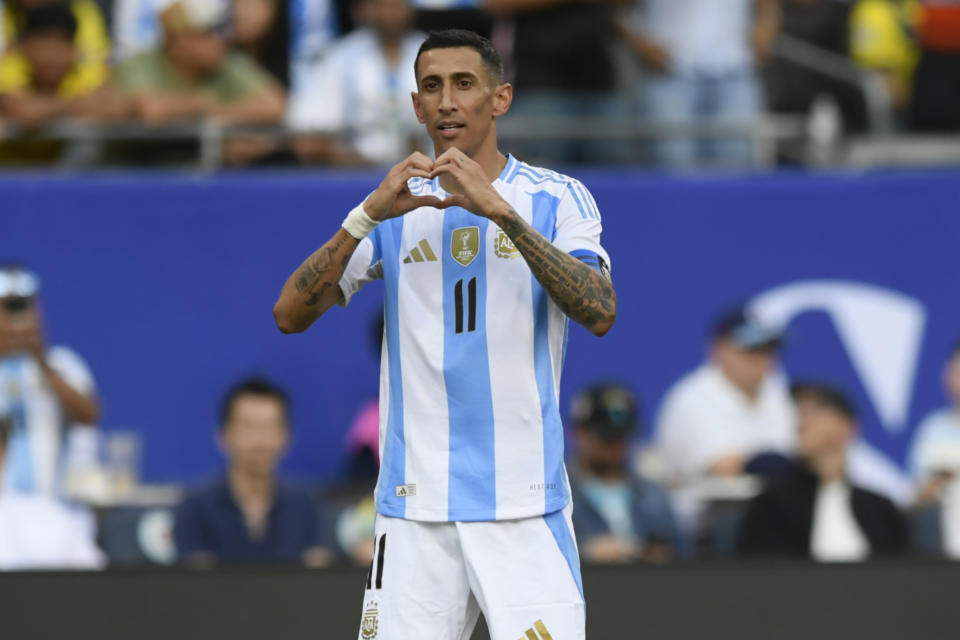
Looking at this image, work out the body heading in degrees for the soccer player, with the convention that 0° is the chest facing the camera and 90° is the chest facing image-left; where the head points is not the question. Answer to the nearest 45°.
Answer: approximately 0°

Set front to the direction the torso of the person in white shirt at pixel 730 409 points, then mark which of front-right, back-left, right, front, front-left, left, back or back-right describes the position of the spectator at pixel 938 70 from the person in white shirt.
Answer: left

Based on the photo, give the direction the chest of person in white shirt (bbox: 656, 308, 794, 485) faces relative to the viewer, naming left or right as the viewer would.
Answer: facing the viewer and to the right of the viewer

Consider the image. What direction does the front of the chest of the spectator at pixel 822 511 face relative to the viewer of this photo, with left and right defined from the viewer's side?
facing the viewer

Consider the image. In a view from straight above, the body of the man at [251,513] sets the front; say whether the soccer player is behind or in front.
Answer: in front

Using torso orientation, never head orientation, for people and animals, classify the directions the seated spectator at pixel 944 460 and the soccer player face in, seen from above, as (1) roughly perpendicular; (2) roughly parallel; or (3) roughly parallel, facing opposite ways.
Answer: roughly parallel

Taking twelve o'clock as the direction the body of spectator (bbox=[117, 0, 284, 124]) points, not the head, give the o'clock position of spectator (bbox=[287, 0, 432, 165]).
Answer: spectator (bbox=[287, 0, 432, 165]) is roughly at 9 o'clock from spectator (bbox=[117, 0, 284, 124]).

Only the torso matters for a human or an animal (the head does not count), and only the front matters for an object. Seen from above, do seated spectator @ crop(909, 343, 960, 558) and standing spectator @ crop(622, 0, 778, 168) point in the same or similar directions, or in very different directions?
same or similar directions

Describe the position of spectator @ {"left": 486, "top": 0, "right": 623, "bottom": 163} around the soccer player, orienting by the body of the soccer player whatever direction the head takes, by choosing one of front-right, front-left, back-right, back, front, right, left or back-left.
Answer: back

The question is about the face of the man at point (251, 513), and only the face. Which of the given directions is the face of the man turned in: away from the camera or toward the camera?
toward the camera

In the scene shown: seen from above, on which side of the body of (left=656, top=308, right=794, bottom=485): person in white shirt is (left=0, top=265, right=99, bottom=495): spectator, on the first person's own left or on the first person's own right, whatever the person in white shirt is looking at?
on the first person's own right

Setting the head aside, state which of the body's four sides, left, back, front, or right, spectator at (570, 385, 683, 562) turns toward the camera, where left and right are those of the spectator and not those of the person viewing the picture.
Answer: front

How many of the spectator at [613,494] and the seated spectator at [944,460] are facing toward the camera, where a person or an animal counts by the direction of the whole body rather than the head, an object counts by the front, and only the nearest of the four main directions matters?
2

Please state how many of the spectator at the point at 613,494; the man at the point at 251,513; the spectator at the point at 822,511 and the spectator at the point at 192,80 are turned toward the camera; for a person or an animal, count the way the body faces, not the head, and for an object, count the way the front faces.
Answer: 4
